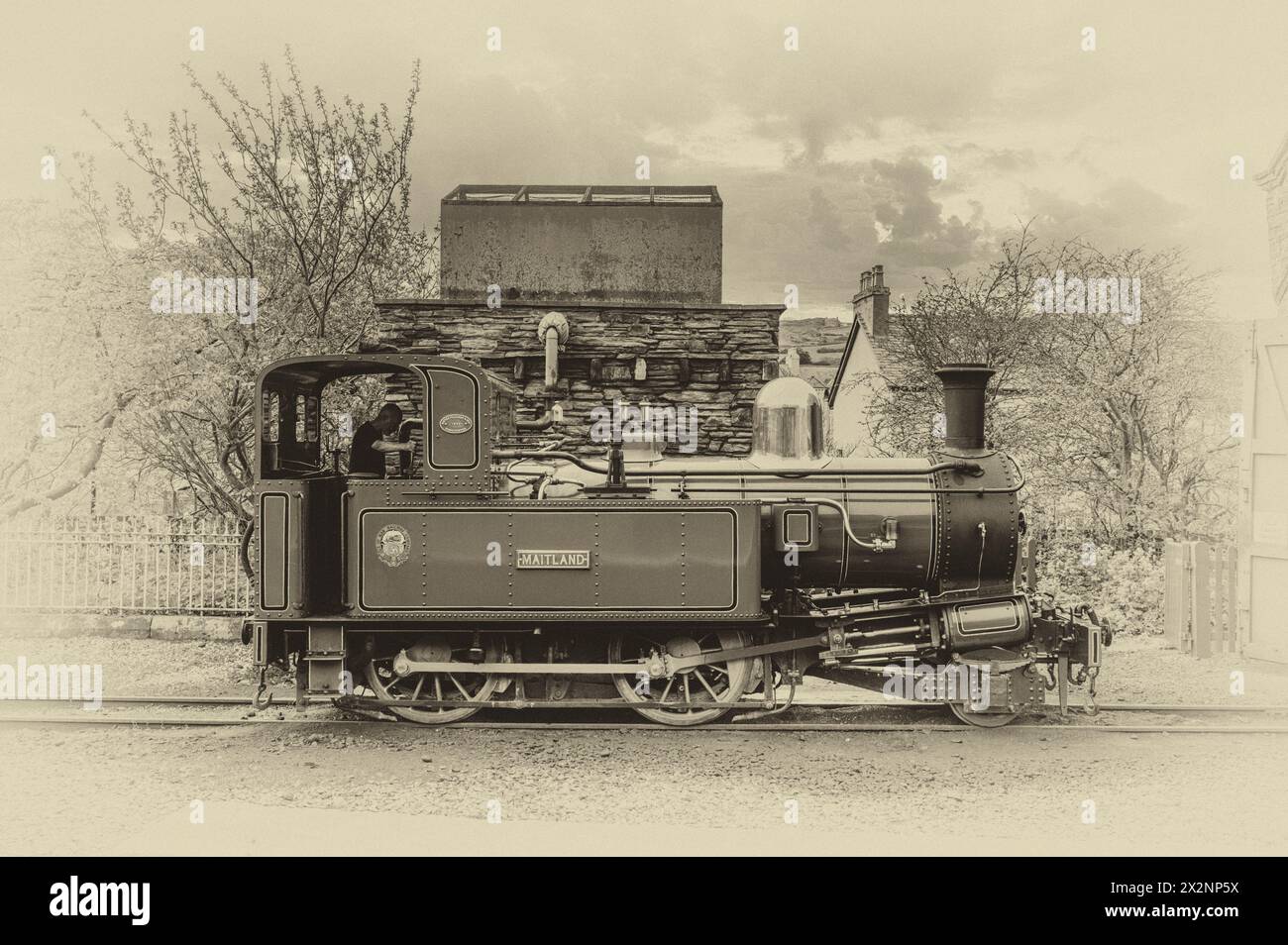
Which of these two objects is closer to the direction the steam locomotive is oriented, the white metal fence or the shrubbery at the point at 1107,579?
the shrubbery

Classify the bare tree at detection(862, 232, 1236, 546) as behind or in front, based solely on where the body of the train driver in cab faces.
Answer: in front

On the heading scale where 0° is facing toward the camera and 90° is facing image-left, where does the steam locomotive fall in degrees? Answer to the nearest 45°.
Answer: approximately 270°

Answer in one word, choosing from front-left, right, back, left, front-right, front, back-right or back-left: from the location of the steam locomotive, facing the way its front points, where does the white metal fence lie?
back-left

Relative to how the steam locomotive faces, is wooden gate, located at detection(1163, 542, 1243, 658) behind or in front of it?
in front

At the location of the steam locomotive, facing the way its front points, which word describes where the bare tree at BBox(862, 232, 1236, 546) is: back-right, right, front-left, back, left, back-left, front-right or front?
front-left

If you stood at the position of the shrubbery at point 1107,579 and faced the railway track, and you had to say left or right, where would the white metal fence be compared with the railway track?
right

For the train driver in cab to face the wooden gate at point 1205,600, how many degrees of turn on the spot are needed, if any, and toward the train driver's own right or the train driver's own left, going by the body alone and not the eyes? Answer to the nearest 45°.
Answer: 0° — they already face it

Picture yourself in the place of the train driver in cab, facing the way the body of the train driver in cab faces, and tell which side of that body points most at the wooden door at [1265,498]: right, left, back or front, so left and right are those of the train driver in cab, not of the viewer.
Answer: front

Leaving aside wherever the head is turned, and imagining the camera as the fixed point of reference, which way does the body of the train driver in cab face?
to the viewer's right

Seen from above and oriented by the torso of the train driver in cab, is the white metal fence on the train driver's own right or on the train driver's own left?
on the train driver's own left

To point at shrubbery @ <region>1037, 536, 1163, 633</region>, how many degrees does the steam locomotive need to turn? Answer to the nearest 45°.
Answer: approximately 45° to its left
